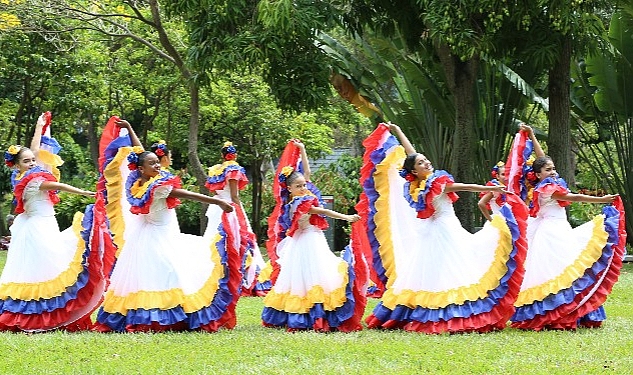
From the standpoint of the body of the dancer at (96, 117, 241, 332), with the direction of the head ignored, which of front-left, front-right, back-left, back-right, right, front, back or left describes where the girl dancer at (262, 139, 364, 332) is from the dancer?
front-left

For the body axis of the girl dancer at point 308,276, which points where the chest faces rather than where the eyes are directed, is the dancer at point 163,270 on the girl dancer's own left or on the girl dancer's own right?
on the girl dancer's own right

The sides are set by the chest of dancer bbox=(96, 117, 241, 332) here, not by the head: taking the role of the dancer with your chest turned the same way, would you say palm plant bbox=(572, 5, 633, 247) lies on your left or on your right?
on your left

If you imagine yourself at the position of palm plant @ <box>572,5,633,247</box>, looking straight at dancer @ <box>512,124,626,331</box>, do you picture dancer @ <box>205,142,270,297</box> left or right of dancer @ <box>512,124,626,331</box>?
right

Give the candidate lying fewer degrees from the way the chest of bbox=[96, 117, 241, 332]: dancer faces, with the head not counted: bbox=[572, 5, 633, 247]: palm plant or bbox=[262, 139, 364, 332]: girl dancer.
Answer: the girl dancer

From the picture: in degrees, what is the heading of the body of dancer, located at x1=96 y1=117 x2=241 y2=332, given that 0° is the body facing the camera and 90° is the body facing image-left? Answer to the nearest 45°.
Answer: approximately 315°

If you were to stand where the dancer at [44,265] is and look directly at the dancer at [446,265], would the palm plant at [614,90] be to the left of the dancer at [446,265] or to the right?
left

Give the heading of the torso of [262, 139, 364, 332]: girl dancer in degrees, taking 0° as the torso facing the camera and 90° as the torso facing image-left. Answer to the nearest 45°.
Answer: approximately 315°

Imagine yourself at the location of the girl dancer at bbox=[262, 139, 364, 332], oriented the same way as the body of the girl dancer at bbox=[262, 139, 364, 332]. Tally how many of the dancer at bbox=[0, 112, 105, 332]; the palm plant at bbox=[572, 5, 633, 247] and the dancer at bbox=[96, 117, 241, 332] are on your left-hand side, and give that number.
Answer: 1

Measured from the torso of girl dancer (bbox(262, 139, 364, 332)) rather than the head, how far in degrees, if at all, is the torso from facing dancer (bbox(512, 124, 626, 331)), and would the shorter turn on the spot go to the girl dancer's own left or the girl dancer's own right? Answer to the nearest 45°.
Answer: approximately 45° to the girl dancer's own left

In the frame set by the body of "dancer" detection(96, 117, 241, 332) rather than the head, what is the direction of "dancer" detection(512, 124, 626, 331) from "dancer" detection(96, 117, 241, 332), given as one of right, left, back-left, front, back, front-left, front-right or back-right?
front-left
